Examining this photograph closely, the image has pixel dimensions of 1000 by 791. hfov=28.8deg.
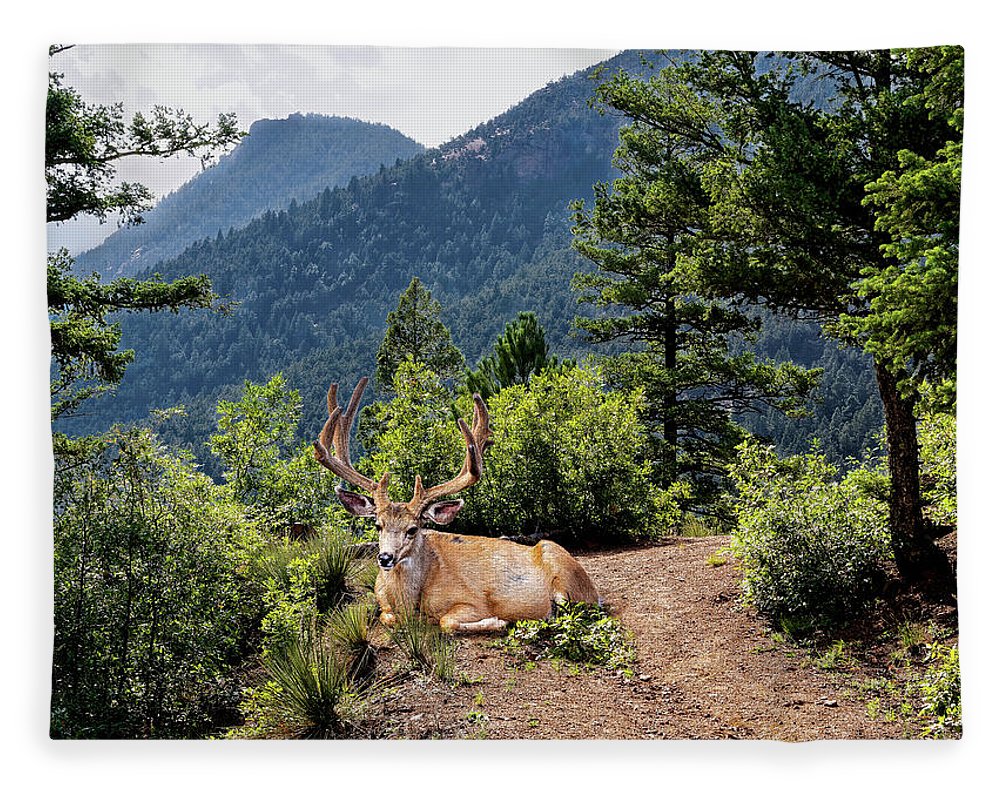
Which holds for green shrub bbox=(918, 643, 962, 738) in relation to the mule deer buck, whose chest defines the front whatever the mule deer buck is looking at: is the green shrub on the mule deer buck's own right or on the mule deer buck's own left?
on the mule deer buck's own left

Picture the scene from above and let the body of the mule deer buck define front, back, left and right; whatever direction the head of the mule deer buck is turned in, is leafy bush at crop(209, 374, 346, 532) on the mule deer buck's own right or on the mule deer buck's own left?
on the mule deer buck's own right

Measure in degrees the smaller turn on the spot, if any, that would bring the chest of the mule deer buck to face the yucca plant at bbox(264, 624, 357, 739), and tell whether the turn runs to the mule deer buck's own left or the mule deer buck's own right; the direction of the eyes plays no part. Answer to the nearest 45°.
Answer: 0° — it already faces it

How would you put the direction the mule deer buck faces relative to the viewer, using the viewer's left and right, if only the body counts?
facing the viewer and to the left of the viewer

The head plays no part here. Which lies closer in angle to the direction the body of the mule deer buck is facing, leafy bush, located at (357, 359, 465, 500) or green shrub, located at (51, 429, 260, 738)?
the green shrub

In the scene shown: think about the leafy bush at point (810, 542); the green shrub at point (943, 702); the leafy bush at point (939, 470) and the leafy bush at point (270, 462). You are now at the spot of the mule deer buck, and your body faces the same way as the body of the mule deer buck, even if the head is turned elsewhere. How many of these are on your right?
1

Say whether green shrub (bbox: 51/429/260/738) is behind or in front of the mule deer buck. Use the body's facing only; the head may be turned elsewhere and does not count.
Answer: in front

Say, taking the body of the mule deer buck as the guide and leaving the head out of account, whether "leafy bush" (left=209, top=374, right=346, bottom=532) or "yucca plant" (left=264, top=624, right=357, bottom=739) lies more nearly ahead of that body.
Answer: the yucca plant
